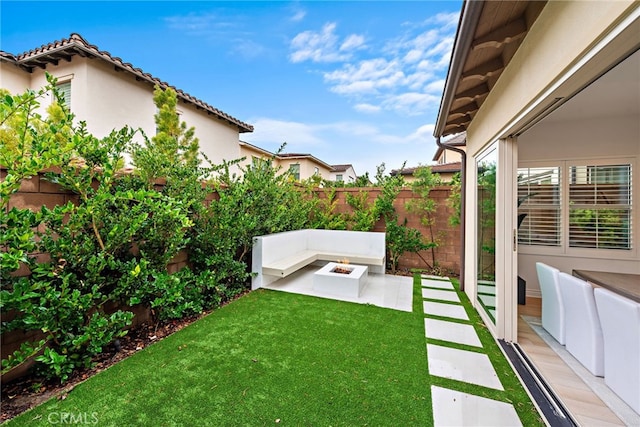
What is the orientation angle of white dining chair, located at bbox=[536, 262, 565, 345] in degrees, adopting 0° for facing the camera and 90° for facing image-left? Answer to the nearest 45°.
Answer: approximately 225°

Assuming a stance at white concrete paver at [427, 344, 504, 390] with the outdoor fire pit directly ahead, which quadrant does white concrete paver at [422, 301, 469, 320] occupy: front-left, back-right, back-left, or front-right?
front-right

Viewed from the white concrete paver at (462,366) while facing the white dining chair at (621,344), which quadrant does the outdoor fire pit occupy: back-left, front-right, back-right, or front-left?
back-left

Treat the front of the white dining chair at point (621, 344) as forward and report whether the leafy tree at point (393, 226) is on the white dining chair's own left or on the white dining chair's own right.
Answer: on the white dining chair's own left

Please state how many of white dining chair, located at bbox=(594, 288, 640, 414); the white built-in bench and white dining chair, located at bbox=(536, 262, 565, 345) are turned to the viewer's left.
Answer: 0

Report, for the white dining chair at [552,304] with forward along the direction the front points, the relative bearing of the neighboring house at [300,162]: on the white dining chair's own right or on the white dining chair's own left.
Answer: on the white dining chair's own left

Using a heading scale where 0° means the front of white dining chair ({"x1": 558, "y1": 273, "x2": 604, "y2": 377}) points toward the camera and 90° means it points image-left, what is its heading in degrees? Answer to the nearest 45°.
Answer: approximately 225°

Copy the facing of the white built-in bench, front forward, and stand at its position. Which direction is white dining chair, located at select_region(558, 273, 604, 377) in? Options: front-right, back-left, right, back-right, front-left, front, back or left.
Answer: front

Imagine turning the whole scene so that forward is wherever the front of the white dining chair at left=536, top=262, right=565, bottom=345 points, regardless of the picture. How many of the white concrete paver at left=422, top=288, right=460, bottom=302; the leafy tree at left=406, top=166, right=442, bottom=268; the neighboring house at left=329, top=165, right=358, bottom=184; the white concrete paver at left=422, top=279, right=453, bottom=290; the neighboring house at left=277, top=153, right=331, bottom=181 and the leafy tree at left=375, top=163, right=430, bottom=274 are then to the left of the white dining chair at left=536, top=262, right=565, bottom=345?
6

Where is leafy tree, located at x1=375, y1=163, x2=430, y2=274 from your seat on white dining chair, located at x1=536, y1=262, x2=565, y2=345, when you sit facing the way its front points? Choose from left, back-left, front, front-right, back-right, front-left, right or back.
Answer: left

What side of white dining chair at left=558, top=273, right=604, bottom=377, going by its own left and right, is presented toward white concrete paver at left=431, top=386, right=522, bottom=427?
back

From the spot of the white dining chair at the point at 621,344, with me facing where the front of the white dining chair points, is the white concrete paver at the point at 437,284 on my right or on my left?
on my left

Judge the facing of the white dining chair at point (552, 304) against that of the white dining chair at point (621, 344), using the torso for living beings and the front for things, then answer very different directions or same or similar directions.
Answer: same or similar directions

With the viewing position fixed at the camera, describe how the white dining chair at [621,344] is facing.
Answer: facing away from the viewer and to the right of the viewer

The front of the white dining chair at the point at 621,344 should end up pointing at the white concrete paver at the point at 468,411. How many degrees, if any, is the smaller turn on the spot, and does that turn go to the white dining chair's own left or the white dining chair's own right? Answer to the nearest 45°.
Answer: approximately 180°

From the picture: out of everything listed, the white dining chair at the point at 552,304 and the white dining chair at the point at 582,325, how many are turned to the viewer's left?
0

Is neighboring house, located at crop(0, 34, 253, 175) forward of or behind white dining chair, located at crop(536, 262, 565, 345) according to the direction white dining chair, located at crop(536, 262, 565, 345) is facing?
behind

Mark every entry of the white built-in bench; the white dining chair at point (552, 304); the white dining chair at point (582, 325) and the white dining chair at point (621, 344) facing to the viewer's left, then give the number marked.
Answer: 0
